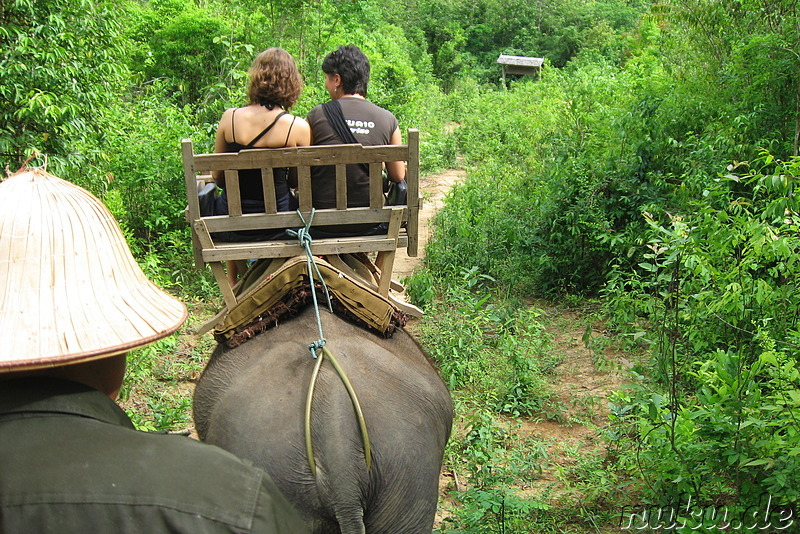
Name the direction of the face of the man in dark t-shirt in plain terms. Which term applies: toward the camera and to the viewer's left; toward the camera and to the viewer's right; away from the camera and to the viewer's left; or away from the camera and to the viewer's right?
away from the camera and to the viewer's left

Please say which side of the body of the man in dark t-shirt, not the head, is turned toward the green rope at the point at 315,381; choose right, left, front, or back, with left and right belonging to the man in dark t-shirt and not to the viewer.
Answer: back

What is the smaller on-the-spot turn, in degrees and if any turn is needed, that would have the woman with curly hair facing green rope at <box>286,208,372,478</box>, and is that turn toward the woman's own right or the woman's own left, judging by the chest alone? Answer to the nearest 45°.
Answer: approximately 180°

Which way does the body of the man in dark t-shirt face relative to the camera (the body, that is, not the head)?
away from the camera

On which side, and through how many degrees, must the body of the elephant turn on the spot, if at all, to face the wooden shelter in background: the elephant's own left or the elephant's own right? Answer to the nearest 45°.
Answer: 0° — it already faces it

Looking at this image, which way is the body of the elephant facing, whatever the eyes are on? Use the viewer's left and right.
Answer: facing away from the viewer

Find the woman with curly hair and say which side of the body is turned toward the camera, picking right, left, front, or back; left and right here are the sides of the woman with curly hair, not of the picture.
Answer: back

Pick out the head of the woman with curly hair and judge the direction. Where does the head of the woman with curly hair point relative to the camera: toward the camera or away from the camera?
away from the camera

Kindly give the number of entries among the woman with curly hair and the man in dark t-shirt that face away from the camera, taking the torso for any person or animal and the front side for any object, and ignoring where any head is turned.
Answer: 2

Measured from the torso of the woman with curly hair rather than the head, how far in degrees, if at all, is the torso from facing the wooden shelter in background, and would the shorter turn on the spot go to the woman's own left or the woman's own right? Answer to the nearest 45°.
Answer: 0° — they already face it
